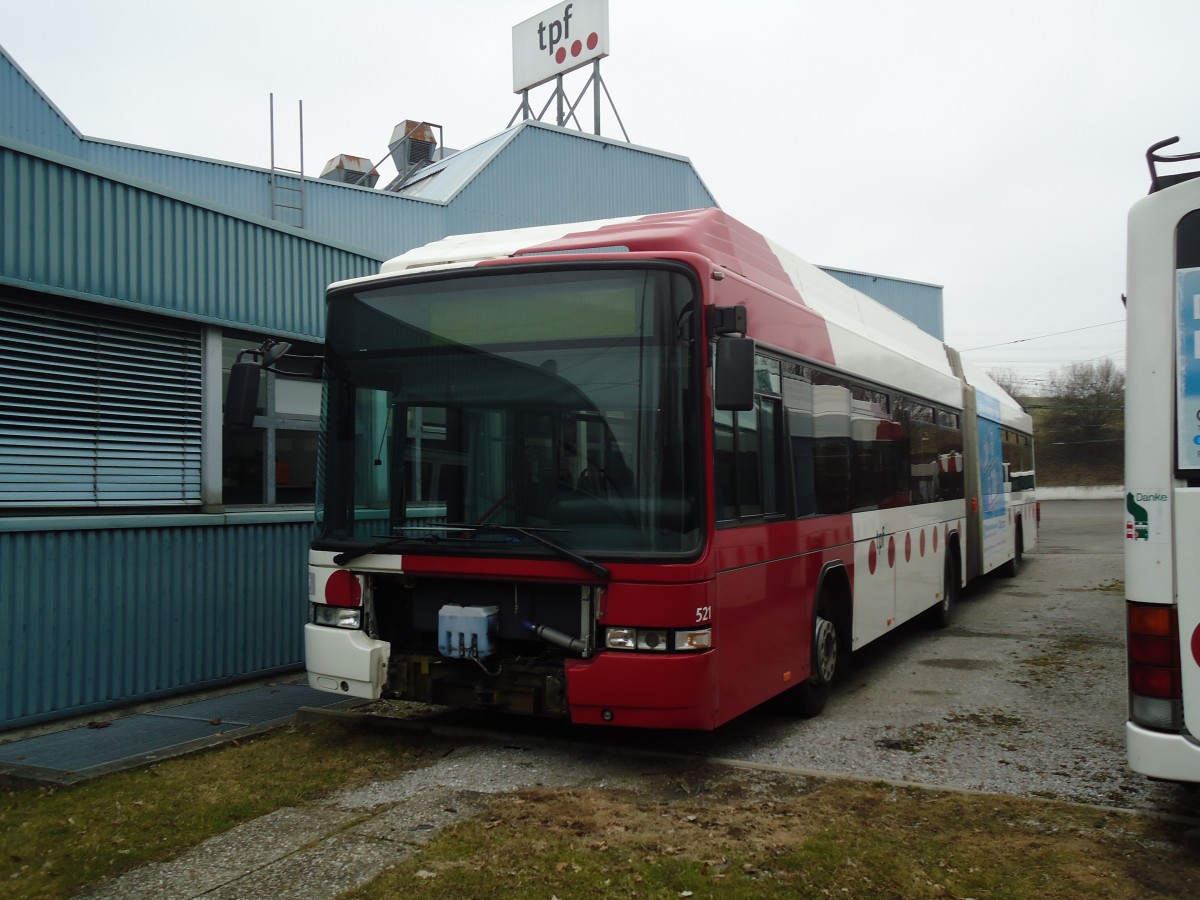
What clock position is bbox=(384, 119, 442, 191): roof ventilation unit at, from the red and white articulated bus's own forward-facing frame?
The roof ventilation unit is roughly at 4 o'clock from the red and white articulated bus.

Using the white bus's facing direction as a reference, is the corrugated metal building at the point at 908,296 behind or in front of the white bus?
in front

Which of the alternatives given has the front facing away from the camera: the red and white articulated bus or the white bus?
the white bus

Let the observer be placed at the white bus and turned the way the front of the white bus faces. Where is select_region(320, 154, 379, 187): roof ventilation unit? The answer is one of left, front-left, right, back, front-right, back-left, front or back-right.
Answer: front-left

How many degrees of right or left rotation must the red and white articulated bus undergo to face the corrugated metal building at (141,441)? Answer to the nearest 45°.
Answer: approximately 90° to its right

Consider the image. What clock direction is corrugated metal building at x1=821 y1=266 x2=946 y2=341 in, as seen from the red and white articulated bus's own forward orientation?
The corrugated metal building is roughly at 5 o'clock from the red and white articulated bus.

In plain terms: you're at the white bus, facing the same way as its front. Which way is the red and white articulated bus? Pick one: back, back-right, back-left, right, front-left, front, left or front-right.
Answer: left

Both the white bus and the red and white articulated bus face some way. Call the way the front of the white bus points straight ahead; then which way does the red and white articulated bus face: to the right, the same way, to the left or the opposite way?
the opposite way

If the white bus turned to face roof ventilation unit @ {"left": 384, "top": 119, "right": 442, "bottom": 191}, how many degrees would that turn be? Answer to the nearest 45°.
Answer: approximately 45° to its left

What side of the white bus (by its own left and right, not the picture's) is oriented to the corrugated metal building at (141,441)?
left

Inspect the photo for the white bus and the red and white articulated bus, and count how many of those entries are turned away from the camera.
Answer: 1

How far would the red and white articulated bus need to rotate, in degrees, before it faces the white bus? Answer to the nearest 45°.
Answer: approximately 90° to its left

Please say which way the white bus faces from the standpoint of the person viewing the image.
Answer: facing away from the viewer
